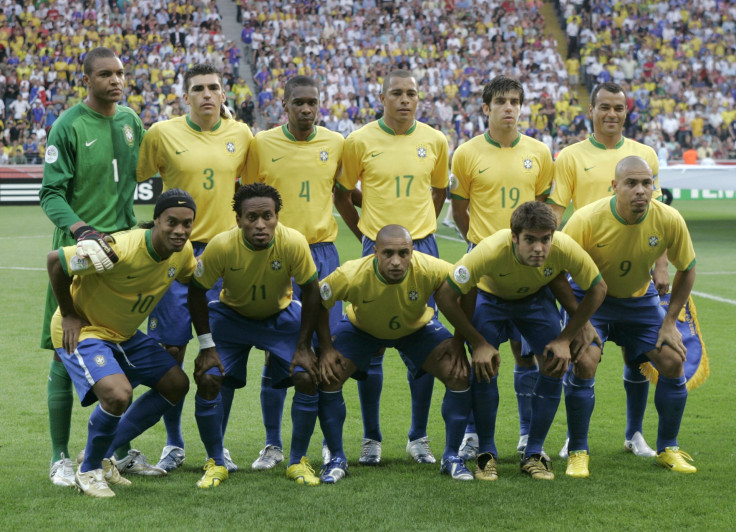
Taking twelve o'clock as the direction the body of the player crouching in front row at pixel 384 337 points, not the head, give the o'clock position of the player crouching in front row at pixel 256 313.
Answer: the player crouching in front row at pixel 256 313 is roughly at 3 o'clock from the player crouching in front row at pixel 384 337.

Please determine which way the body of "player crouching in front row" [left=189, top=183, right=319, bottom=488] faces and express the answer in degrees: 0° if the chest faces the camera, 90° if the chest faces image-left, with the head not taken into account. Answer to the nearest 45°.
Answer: approximately 0°

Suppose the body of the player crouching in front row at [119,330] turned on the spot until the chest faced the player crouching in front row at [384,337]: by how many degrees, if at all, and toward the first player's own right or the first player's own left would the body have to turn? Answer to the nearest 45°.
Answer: approximately 45° to the first player's own left

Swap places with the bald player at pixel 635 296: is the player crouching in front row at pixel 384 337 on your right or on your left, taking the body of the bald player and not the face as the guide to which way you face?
on your right

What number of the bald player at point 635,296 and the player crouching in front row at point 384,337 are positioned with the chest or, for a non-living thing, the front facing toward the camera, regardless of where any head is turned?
2

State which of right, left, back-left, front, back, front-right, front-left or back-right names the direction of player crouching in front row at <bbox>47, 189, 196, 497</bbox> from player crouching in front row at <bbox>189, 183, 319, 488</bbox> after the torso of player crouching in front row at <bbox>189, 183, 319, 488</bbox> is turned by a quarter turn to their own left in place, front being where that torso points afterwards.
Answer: back

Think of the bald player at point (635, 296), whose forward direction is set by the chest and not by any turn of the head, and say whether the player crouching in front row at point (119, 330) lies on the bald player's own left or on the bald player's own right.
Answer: on the bald player's own right

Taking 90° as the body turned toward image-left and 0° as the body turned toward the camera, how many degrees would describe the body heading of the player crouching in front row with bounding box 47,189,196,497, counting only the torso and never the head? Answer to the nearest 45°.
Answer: approximately 315°

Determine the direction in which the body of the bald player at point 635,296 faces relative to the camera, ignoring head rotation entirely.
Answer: toward the camera

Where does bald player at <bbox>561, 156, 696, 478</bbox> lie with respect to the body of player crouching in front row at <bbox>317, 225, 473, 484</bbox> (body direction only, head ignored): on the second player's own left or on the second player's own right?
on the second player's own left
